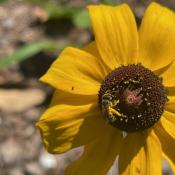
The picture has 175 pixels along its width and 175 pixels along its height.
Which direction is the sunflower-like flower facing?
toward the camera

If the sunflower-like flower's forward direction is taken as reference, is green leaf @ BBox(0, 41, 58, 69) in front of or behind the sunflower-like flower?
behind

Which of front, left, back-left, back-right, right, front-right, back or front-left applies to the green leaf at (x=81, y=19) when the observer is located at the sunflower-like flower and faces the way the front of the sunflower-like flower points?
back

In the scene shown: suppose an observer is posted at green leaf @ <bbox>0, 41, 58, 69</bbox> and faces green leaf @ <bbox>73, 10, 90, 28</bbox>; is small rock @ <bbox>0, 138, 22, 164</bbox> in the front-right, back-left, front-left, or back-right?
back-right

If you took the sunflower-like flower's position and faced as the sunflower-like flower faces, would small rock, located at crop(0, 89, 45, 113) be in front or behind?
behind
